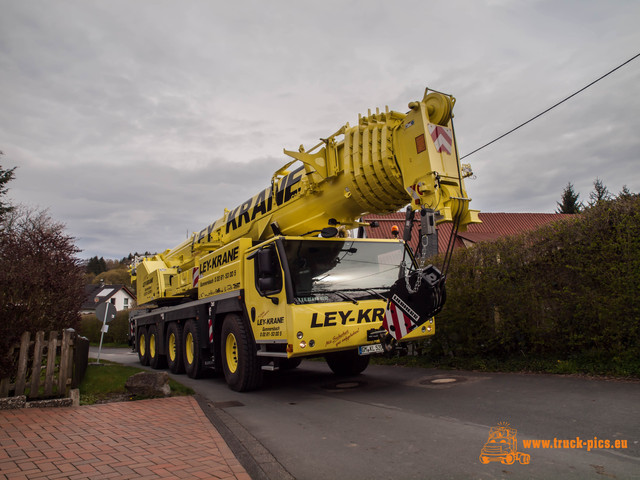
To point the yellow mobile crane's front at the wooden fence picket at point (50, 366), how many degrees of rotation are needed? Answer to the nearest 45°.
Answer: approximately 135° to its right

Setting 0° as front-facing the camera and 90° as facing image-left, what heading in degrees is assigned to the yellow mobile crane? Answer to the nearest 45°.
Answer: approximately 315°

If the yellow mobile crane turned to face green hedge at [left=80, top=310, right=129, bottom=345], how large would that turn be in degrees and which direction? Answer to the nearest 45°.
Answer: approximately 180°

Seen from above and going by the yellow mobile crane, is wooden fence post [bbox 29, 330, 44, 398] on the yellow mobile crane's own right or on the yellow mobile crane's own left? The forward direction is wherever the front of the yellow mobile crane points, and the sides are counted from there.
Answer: on the yellow mobile crane's own right

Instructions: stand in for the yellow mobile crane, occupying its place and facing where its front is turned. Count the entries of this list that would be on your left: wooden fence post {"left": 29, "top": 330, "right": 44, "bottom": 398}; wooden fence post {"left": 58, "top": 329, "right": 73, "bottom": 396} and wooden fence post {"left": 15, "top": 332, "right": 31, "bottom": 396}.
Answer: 0

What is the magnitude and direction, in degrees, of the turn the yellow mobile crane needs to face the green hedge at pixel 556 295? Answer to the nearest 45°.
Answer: approximately 45° to its left

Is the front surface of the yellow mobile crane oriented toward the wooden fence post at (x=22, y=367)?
no

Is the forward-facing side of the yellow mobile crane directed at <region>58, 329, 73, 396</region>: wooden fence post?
no

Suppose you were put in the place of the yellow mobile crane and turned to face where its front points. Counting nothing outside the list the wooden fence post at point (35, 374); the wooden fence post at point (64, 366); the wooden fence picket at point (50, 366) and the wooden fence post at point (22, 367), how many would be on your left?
0

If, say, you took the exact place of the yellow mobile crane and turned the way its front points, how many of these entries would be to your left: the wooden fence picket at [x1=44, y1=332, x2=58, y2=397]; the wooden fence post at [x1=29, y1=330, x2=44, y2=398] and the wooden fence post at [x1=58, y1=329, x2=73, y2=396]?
0
